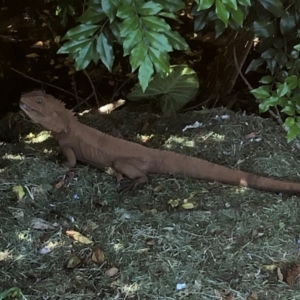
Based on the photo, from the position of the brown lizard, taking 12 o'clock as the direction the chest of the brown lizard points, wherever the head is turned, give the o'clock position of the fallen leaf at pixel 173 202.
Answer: The fallen leaf is roughly at 8 o'clock from the brown lizard.

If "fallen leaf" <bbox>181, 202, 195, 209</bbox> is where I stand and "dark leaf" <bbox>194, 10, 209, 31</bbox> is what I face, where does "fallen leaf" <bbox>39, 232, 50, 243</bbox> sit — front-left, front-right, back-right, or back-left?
back-left

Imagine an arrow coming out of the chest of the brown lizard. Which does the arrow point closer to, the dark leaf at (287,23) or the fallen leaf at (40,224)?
the fallen leaf

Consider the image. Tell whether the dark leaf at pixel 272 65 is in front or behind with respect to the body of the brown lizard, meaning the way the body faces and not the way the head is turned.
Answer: behind

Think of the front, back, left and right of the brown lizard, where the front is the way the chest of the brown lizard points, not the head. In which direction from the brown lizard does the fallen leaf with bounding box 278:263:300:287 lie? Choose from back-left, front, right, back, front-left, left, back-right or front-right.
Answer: back-left

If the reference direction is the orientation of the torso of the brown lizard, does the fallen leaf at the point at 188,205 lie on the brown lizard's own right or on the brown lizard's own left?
on the brown lizard's own left

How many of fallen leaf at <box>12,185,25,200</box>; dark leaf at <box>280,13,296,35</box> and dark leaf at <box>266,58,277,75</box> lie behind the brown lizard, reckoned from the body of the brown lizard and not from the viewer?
2

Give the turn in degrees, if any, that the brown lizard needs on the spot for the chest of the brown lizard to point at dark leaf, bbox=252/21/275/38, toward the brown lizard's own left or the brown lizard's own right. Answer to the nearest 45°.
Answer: approximately 180°

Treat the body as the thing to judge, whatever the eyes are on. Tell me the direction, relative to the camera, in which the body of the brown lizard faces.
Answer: to the viewer's left

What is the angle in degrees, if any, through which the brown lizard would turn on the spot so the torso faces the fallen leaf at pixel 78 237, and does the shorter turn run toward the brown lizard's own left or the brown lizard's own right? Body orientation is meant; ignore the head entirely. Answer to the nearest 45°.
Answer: approximately 90° to the brown lizard's own left

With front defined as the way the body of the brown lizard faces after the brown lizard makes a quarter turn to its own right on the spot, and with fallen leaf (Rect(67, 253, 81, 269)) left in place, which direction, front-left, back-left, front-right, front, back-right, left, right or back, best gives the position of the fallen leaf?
back

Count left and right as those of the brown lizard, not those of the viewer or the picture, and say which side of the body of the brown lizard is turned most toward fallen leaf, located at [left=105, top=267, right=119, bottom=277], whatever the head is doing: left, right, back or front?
left

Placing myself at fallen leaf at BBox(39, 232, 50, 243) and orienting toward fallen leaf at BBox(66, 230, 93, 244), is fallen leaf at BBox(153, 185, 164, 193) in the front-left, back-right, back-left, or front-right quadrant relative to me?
front-left

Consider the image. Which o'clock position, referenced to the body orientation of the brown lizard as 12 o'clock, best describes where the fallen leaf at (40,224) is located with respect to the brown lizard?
The fallen leaf is roughly at 10 o'clock from the brown lizard.
